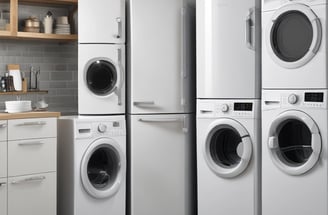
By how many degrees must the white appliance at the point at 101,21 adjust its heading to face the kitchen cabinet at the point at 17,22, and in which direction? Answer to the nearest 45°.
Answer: approximately 135° to its right

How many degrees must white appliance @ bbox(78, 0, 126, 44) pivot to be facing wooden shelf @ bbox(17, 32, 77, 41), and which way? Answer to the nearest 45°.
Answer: approximately 135° to its right

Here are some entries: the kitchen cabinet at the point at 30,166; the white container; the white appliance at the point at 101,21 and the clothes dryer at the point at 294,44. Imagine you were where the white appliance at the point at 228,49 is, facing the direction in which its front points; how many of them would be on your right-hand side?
3

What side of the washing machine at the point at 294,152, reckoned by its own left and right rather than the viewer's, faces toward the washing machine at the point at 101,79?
right

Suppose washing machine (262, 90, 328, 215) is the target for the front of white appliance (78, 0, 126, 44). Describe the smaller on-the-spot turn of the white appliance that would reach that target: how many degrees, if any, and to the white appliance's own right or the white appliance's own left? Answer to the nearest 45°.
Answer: approximately 45° to the white appliance's own left

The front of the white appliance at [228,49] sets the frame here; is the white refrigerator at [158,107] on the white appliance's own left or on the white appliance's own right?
on the white appliance's own right

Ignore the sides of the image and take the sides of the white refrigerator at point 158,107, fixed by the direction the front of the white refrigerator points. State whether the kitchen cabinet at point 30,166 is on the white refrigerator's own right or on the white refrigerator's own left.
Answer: on the white refrigerator's own right

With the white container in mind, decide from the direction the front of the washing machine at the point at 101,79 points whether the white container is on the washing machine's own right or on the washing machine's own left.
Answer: on the washing machine's own right

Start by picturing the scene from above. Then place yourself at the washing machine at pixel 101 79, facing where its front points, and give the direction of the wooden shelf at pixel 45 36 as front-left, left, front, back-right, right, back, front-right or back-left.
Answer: back-right
